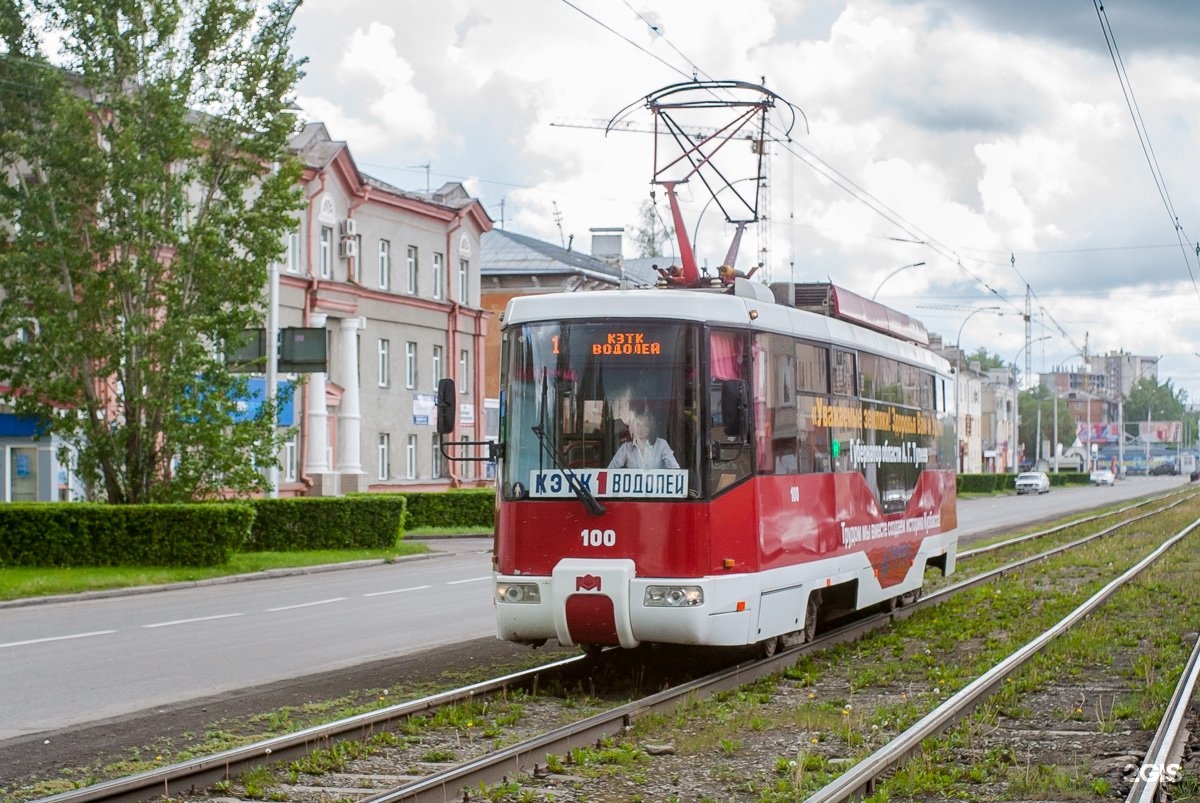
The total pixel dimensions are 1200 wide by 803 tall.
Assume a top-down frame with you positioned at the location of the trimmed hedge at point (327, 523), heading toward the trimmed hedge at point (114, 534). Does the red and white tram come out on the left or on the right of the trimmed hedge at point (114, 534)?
left

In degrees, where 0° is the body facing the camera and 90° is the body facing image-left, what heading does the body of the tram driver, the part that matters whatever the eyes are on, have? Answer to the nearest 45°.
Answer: approximately 0°

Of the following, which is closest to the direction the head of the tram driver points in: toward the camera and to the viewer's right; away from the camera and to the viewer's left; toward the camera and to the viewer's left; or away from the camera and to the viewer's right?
toward the camera and to the viewer's left

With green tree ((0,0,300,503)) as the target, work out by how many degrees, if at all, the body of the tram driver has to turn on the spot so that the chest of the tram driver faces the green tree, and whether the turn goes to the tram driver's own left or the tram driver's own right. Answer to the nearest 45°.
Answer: approximately 135° to the tram driver's own right

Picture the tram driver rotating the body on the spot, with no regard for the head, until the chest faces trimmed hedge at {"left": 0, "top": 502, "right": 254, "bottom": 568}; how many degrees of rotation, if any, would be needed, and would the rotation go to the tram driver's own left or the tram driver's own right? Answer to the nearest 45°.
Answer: approximately 135° to the tram driver's own right

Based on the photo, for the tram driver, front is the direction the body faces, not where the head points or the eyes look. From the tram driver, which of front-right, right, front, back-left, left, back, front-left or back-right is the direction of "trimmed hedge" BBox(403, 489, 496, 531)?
back

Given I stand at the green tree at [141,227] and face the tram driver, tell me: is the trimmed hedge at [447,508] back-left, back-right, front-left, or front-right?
back-left

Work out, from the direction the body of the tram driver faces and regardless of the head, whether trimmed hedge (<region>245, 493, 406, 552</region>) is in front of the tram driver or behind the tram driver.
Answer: behind
